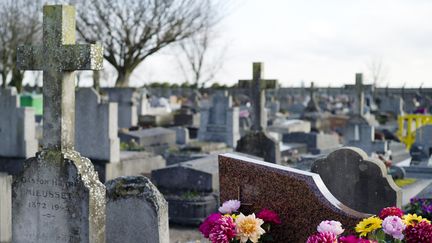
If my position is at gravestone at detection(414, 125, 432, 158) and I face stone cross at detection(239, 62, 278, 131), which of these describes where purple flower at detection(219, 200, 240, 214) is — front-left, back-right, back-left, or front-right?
front-left

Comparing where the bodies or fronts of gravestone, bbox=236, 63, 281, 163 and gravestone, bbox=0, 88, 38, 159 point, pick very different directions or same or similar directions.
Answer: same or similar directions

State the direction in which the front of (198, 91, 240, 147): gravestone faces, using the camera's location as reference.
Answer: facing the viewer and to the left of the viewer

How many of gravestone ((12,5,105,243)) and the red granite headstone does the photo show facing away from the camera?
0

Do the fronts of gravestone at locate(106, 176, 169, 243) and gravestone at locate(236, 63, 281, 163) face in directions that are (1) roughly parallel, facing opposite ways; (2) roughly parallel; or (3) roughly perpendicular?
roughly parallel

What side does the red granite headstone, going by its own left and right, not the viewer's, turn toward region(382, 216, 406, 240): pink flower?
left

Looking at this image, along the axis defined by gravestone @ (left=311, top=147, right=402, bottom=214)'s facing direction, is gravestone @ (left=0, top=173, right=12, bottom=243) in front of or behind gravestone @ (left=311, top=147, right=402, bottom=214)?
in front

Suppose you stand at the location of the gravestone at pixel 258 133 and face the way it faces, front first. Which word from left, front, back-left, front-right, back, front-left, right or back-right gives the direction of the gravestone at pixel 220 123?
back-right

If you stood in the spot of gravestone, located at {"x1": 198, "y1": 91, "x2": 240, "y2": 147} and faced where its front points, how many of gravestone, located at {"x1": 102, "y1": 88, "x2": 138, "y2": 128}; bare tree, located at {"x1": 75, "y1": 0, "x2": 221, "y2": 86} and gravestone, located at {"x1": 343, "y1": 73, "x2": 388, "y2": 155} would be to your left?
1

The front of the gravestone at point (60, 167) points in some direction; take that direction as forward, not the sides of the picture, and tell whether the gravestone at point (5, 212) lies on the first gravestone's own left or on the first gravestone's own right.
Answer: on the first gravestone's own right

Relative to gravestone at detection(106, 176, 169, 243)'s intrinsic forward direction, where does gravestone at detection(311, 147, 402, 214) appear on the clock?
gravestone at detection(311, 147, 402, 214) is roughly at 7 o'clock from gravestone at detection(106, 176, 169, 243).

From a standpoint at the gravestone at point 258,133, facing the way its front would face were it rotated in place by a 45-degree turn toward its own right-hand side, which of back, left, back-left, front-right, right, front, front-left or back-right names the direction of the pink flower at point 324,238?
left

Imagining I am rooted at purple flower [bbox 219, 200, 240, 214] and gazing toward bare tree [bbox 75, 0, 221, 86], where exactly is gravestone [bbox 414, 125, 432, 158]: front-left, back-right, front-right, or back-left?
front-right

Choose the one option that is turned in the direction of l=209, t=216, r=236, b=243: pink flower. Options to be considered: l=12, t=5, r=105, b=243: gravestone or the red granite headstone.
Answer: the red granite headstone

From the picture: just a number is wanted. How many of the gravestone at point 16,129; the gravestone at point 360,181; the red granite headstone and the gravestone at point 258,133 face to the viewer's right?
0
